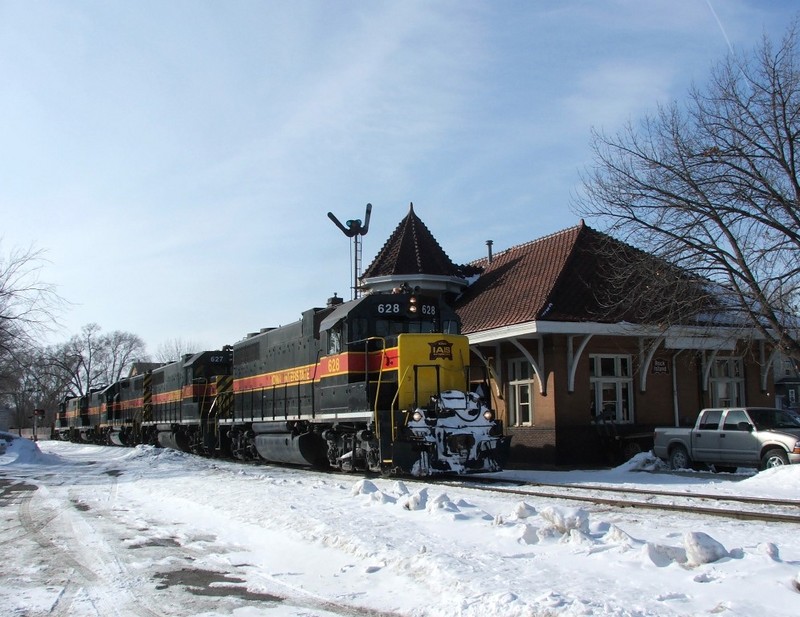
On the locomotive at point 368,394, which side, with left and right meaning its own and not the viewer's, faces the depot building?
left

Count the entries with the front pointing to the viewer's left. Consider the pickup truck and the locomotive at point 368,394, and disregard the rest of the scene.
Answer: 0

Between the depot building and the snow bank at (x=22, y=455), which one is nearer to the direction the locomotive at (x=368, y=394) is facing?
the depot building

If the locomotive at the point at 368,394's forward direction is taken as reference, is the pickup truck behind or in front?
in front

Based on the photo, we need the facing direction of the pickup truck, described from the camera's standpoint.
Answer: facing the viewer and to the right of the viewer

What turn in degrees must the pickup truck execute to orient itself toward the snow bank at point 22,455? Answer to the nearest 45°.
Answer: approximately 135° to its right

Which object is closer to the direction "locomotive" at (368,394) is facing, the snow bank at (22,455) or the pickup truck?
the pickup truck

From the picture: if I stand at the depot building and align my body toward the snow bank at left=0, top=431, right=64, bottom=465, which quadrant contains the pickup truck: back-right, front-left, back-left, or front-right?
back-left

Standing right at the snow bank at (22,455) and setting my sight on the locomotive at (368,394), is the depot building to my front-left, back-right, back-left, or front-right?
front-left

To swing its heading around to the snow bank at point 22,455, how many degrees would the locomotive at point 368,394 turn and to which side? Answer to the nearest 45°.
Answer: approximately 180°
